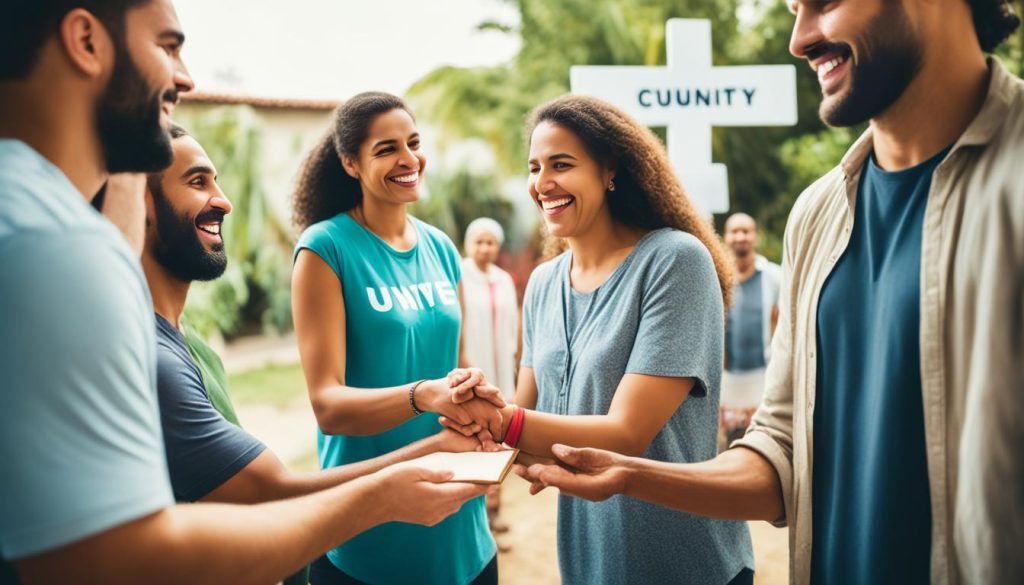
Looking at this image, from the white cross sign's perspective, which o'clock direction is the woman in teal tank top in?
The woman in teal tank top is roughly at 1 o'clock from the white cross sign.

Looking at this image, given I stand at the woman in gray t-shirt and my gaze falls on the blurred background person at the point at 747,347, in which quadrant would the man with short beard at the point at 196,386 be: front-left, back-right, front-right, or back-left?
back-left

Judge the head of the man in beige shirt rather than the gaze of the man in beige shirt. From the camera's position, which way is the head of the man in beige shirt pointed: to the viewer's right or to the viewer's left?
to the viewer's left

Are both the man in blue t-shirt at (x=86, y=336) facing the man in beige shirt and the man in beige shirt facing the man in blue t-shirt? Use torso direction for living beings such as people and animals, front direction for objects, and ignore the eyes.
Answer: yes

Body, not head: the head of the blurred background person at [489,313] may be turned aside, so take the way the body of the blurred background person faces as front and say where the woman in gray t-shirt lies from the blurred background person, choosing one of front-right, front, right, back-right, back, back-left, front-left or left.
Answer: front

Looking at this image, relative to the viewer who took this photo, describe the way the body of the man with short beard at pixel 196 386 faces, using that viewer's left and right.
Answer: facing to the right of the viewer

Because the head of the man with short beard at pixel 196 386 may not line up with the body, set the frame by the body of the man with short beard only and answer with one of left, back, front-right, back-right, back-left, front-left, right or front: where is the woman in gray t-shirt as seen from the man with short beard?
front

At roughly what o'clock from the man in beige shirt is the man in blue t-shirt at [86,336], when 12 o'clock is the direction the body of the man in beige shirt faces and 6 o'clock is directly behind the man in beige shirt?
The man in blue t-shirt is roughly at 12 o'clock from the man in beige shirt.

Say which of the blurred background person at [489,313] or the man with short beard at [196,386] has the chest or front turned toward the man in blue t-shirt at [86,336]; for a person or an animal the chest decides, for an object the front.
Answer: the blurred background person

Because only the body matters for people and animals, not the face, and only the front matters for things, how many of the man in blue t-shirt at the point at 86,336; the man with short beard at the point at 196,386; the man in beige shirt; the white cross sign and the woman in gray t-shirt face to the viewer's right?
2

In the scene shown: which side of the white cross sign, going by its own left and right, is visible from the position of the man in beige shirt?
front

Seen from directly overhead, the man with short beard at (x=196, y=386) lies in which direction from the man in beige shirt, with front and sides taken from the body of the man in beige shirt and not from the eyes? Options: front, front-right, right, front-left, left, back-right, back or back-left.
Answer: front-right

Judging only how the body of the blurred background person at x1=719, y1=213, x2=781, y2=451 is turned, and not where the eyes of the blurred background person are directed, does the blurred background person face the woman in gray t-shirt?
yes

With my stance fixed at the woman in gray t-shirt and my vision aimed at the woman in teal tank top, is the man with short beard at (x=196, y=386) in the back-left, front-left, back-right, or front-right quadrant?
front-left

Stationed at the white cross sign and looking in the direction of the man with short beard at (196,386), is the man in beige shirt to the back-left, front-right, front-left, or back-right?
front-left

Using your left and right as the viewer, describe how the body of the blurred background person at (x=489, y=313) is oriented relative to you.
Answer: facing the viewer
